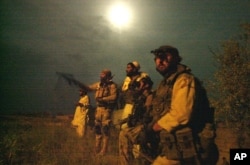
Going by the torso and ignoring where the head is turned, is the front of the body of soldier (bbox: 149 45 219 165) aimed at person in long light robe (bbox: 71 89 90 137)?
no

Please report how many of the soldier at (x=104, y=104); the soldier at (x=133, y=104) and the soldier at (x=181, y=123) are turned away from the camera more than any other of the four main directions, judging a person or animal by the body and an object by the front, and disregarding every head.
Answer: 0

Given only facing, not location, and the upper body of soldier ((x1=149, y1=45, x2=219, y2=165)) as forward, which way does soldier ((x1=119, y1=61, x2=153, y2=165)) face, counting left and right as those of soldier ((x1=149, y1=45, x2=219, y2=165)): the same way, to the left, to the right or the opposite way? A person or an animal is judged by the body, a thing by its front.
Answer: the same way

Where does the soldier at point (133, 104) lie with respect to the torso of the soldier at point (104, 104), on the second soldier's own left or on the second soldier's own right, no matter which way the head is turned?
on the second soldier's own left

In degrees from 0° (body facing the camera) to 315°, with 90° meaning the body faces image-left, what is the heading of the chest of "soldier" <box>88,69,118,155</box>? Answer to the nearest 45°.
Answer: approximately 45°

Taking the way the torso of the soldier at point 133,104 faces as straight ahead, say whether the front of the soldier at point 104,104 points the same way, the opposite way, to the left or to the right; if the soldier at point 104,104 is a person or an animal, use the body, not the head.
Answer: the same way

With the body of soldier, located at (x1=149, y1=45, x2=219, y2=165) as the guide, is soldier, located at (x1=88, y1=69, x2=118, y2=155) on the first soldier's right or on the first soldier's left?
on the first soldier's right

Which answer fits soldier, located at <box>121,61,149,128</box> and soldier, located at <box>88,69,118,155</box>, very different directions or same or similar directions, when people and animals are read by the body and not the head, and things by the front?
same or similar directions

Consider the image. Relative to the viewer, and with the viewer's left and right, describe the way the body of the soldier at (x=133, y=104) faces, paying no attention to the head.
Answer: facing the viewer and to the left of the viewer

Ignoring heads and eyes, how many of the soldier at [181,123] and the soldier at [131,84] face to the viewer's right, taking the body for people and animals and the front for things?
0

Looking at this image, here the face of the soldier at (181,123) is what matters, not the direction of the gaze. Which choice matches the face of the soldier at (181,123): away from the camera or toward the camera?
toward the camera

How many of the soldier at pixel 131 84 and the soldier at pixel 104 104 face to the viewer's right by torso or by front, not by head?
0

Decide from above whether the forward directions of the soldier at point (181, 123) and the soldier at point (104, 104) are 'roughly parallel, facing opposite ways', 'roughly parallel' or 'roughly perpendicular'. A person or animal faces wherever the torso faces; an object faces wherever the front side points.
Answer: roughly parallel

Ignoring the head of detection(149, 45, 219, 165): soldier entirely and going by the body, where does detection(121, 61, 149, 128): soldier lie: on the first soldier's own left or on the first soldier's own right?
on the first soldier's own right
